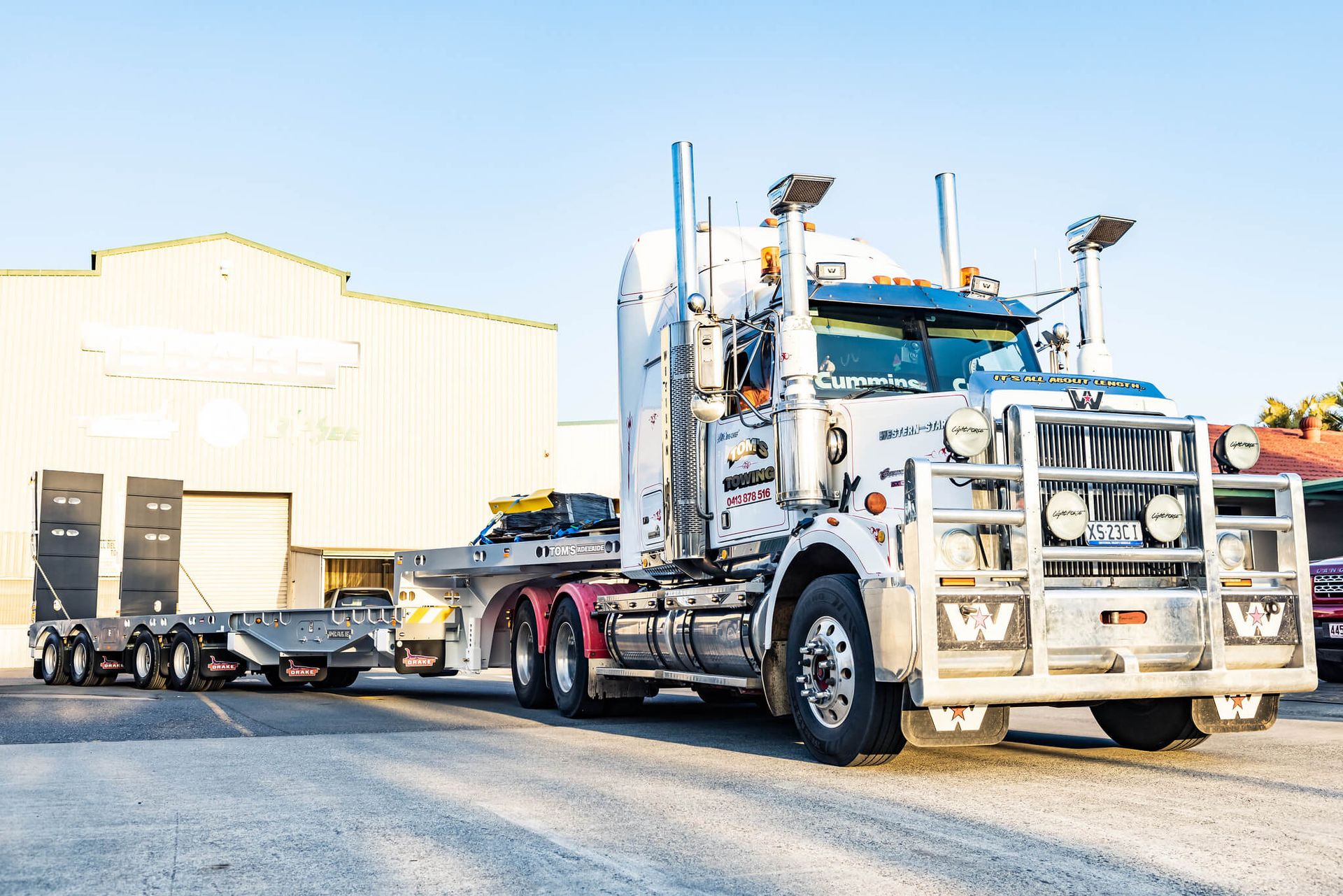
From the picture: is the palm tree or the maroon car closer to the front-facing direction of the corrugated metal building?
the maroon car

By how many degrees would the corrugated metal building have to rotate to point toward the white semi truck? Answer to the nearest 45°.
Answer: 0° — it already faces it

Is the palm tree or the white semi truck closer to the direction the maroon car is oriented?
the white semi truck

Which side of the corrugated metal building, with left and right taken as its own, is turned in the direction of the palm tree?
left

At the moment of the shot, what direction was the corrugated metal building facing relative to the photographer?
facing the viewer

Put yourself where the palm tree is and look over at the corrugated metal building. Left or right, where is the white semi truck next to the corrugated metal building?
left

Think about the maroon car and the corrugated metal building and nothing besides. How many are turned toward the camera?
2

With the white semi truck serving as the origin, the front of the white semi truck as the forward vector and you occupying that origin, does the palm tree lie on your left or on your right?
on your left

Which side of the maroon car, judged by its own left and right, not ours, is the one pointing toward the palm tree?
back

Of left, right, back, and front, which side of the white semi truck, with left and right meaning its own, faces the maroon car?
left

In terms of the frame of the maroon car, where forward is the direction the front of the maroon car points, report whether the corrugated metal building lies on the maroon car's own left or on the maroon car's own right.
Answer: on the maroon car's own right

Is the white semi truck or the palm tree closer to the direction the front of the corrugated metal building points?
the white semi truck

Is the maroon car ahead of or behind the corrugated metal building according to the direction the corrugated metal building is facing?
ahead
